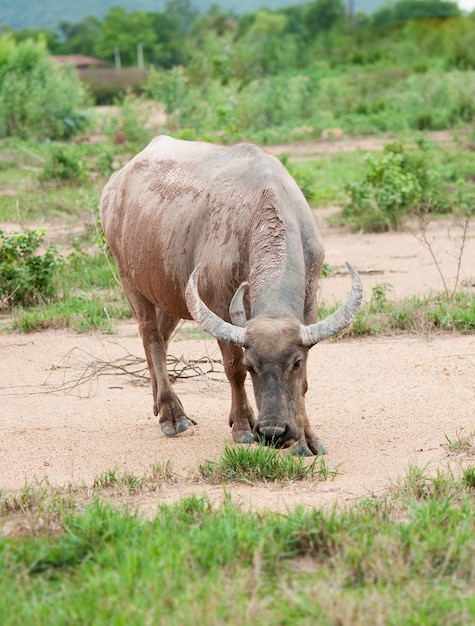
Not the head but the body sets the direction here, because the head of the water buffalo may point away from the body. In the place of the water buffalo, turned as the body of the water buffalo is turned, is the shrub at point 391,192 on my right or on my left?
on my left

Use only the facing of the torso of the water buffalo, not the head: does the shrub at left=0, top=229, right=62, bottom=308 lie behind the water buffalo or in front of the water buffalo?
behind

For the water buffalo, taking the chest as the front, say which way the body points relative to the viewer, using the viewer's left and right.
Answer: facing the viewer and to the right of the viewer

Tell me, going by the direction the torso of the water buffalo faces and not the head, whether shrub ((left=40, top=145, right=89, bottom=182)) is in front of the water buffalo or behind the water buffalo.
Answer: behind

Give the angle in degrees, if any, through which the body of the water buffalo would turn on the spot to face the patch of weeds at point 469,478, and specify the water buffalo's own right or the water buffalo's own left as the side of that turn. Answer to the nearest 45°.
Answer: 0° — it already faces it

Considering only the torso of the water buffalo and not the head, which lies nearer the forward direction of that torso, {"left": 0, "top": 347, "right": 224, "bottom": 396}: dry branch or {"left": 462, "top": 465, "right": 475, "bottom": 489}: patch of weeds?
the patch of weeds

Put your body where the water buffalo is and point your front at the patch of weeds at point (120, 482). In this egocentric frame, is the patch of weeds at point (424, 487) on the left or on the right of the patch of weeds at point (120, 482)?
left

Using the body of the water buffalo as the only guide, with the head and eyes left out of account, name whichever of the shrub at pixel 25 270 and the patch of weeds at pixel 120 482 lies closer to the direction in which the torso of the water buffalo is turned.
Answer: the patch of weeds

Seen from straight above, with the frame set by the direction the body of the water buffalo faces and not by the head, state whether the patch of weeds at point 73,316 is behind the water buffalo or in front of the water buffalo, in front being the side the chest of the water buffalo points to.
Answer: behind

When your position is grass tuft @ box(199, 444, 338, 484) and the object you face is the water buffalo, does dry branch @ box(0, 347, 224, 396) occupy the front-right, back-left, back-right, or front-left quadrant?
front-left

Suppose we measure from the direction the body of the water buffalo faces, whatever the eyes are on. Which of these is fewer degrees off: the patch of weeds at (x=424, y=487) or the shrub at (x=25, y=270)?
the patch of weeds

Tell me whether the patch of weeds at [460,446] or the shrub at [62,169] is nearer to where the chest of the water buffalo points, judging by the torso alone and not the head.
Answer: the patch of weeds

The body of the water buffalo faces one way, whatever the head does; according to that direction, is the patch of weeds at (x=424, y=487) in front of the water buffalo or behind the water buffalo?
in front

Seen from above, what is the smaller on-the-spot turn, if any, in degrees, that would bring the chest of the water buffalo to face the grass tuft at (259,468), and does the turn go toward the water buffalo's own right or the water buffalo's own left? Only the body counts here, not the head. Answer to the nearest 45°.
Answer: approximately 45° to the water buffalo's own right

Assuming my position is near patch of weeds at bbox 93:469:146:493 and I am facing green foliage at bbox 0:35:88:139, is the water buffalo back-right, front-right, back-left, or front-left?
front-right
